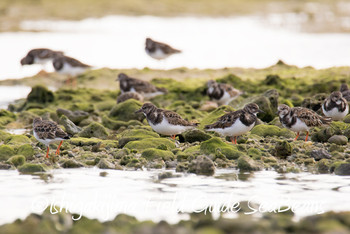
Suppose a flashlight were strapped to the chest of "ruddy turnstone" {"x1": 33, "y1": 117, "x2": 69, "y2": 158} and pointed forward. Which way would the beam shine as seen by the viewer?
to the viewer's left

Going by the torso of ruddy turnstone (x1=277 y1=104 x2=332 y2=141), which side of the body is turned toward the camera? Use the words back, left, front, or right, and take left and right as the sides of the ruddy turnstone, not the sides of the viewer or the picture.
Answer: left

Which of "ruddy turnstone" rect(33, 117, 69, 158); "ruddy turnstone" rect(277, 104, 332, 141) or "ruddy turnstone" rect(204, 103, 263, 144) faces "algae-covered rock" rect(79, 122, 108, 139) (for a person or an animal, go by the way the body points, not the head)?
"ruddy turnstone" rect(277, 104, 332, 141)

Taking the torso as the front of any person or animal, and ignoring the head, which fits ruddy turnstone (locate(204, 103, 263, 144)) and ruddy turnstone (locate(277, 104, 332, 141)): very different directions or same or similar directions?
very different directions

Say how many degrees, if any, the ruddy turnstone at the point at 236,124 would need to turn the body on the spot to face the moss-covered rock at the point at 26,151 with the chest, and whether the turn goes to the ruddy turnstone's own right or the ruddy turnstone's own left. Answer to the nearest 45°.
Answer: approximately 180°

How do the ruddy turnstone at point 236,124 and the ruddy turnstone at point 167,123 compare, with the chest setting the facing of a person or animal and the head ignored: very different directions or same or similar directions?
very different directions

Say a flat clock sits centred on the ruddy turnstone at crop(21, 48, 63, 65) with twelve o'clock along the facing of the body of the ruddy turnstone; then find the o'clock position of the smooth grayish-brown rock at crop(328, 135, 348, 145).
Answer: The smooth grayish-brown rock is roughly at 8 o'clock from the ruddy turnstone.

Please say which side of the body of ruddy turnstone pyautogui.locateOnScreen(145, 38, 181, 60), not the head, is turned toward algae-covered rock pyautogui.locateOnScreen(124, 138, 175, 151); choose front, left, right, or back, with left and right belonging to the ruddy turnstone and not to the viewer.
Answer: left

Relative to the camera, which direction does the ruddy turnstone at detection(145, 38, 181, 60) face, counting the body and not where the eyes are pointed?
to the viewer's left

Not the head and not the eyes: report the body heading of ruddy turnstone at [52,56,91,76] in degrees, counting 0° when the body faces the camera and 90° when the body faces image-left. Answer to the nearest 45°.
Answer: approximately 90°

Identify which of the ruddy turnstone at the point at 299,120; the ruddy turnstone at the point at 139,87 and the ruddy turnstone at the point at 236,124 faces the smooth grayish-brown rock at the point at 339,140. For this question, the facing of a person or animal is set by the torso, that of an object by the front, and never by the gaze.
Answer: the ruddy turnstone at the point at 236,124

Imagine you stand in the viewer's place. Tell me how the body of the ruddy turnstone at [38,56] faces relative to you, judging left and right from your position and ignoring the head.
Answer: facing to the left of the viewer
